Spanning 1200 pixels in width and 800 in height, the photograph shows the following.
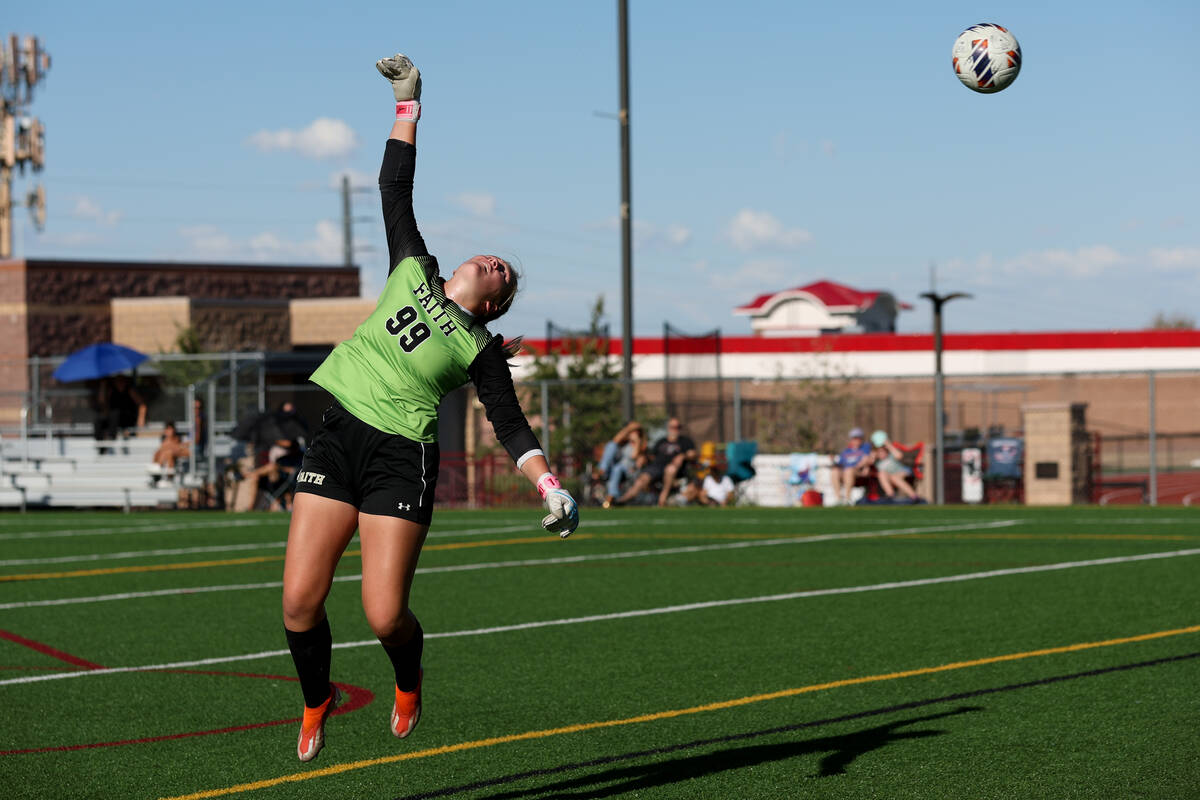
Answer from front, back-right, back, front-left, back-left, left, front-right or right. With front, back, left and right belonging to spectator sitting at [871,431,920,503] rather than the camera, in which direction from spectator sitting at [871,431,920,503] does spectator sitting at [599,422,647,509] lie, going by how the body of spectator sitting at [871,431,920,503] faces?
back-right

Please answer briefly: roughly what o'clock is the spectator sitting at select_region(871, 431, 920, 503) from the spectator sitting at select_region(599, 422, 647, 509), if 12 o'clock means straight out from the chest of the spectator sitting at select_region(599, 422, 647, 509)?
the spectator sitting at select_region(871, 431, 920, 503) is roughly at 8 o'clock from the spectator sitting at select_region(599, 422, 647, 509).

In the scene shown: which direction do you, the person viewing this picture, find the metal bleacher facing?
facing the viewer

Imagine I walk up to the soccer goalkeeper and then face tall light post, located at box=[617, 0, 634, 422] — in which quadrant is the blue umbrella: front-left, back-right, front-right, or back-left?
front-left

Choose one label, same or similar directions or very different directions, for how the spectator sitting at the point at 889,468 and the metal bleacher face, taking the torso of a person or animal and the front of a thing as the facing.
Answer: same or similar directions

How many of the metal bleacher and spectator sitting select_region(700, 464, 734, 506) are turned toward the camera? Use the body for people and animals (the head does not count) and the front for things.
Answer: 2

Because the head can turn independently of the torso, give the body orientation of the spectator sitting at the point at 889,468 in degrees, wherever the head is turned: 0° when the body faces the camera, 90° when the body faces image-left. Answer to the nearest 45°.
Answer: approximately 315°

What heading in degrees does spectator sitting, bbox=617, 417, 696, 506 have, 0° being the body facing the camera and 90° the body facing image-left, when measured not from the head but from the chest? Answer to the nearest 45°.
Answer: approximately 45°

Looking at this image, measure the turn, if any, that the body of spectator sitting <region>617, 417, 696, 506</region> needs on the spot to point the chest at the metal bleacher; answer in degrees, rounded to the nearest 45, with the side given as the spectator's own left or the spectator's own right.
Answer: approximately 45° to the spectator's own right

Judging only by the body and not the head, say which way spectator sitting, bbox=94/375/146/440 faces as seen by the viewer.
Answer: toward the camera

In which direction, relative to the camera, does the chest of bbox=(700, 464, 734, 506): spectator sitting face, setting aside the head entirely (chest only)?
toward the camera

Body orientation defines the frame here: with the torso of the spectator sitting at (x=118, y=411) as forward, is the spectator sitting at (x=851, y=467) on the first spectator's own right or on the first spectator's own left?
on the first spectator's own left
